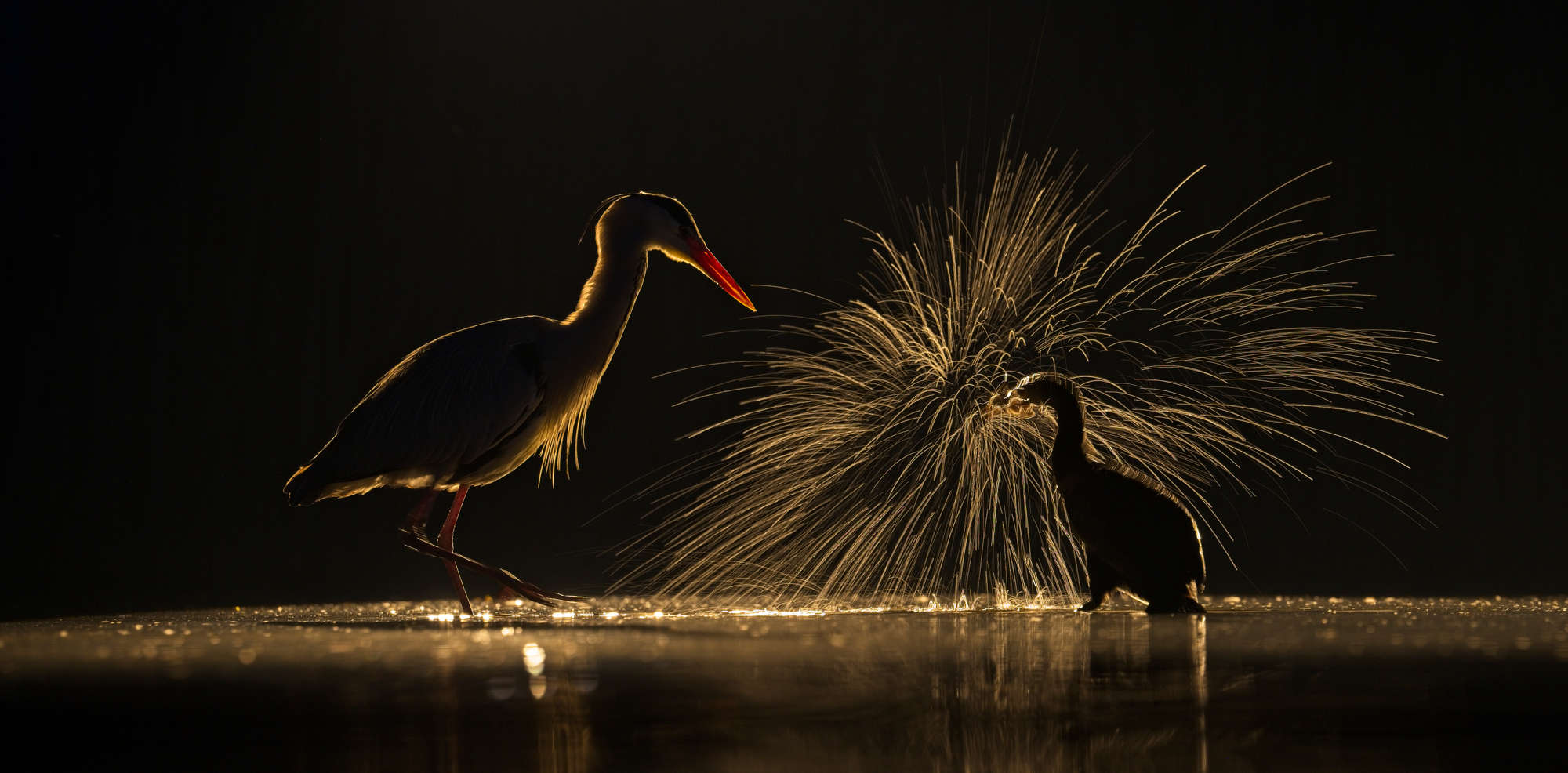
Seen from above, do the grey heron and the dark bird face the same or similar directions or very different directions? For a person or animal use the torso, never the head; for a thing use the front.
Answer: very different directions

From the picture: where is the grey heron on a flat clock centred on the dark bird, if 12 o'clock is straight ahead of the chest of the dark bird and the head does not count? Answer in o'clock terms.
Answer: The grey heron is roughly at 12 o'clock from the dark bird.

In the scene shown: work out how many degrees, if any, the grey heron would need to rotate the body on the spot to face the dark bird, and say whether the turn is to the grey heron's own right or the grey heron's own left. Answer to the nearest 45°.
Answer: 0° — it already faces it

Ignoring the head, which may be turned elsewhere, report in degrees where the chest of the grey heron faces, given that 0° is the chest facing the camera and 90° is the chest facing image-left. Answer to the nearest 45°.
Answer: approximately 270°

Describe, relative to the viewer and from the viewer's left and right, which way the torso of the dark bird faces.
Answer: facing to the left of the viewer

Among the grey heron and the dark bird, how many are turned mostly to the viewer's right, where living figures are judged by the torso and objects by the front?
1
